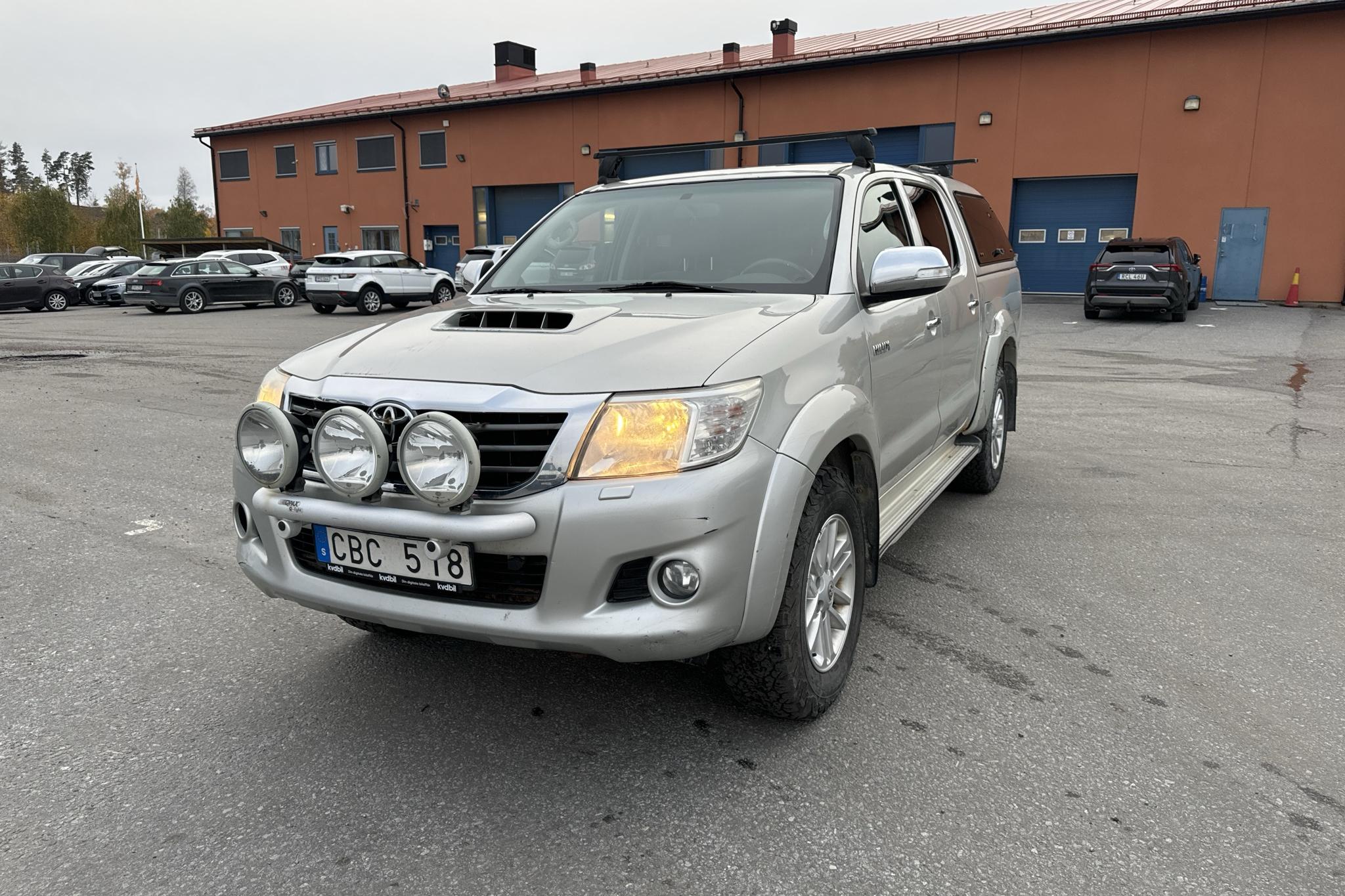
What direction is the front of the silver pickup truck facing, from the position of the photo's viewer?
facing the viewer and to the left of the viewer

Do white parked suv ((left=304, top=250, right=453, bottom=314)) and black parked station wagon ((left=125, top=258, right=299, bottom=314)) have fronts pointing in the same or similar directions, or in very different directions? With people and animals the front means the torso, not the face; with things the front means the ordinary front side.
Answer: same or similar directions

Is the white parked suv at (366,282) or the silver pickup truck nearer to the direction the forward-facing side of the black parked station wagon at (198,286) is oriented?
the white parked suv

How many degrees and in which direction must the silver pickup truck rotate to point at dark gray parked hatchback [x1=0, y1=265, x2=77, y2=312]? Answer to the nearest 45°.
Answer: approximately 90° to its right

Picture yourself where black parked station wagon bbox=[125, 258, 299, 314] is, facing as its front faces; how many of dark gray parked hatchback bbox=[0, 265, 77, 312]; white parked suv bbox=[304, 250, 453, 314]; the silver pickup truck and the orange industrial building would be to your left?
1

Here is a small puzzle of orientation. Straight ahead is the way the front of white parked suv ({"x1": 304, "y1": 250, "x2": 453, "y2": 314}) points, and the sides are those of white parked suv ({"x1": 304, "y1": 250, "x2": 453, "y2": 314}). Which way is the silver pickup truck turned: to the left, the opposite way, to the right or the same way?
the opposite way

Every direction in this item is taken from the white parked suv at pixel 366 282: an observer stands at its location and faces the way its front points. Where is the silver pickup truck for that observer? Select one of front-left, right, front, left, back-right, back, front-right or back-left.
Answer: back-right

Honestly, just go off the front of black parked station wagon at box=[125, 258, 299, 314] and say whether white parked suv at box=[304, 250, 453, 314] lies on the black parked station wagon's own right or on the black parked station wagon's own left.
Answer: on the black parked station wagon's own right

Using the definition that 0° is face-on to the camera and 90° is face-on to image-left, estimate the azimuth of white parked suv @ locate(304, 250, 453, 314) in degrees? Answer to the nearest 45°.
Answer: approximately 225°

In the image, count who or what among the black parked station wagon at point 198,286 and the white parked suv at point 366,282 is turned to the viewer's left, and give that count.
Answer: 0

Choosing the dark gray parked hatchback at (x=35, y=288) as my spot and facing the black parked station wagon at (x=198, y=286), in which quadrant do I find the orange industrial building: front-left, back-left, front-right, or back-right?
front-left

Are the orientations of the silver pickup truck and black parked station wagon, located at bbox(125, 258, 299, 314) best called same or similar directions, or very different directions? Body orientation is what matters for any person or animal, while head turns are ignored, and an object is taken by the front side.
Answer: very different directions

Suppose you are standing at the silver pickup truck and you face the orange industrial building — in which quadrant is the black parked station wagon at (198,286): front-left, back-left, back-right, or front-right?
front-left

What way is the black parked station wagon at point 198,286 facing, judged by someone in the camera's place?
facing away from the viewer and to the right of the viewer

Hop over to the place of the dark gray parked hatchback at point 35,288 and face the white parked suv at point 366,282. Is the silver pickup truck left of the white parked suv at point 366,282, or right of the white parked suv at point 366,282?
right
